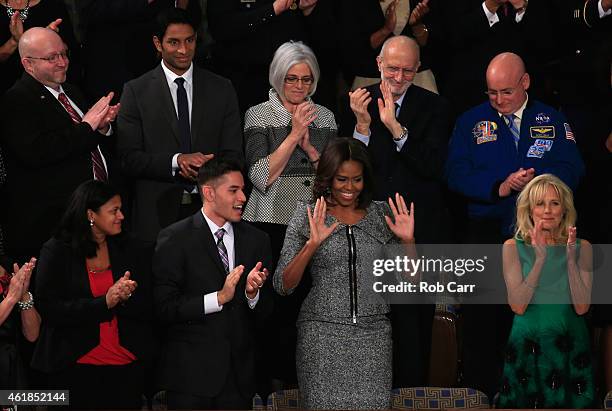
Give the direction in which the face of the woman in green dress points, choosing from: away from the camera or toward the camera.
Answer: toward the camera

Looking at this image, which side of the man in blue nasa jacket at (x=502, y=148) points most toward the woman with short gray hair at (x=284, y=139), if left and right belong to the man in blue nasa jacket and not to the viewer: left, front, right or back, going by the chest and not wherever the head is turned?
right

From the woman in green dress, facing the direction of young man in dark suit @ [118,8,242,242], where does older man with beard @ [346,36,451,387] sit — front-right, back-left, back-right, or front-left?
front-right

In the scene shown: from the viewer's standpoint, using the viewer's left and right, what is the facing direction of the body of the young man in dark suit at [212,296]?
facing the viewer and to the right of the viewer

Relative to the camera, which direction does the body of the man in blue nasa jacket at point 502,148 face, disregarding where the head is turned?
toward the camera

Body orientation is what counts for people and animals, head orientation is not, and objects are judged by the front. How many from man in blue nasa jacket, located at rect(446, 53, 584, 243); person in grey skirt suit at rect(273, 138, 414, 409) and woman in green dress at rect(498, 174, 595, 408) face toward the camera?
3

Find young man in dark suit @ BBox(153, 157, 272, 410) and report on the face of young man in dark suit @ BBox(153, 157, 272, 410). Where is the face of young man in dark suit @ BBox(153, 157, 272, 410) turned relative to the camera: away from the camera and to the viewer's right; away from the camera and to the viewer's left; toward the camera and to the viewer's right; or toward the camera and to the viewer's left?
toward the camera and to the viewer's right

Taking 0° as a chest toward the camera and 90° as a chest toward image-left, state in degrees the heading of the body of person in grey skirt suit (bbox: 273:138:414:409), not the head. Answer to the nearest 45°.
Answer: approximately 0°

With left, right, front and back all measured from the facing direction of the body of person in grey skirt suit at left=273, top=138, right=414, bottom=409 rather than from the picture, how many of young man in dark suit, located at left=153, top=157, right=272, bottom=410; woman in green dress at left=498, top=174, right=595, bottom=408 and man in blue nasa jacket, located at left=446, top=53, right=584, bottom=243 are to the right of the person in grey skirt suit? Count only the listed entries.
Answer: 1

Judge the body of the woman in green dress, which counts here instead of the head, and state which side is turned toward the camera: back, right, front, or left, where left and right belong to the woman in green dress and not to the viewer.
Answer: front

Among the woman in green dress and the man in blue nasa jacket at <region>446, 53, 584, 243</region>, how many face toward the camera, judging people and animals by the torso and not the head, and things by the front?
2

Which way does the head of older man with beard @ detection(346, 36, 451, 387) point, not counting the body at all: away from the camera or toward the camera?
toward the camera
